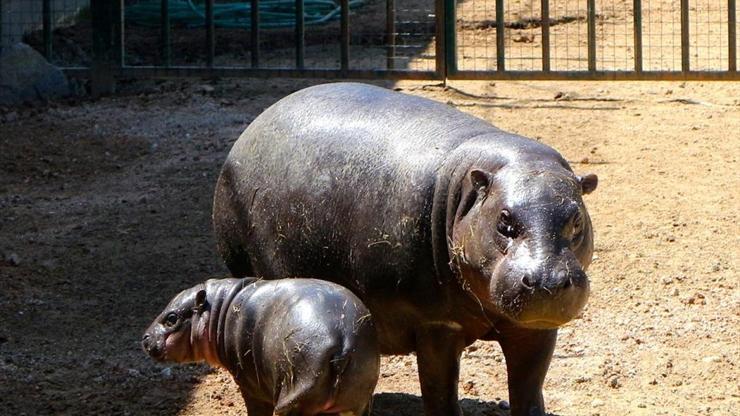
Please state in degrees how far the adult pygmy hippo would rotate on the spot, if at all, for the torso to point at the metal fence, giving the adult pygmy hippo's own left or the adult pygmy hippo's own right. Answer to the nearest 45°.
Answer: approximately 135° to the adult pygmy hippo's own left

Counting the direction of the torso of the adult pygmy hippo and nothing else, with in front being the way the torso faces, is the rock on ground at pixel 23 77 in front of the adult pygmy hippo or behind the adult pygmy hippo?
behind

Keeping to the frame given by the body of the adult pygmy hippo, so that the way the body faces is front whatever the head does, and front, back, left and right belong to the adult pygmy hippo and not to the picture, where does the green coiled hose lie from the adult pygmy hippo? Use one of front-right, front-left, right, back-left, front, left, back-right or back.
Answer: back-left

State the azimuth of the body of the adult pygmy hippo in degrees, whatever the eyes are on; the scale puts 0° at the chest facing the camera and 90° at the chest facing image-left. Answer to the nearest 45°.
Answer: approximately 315°
